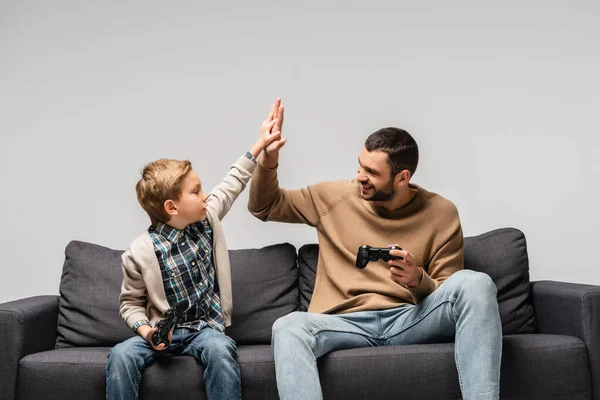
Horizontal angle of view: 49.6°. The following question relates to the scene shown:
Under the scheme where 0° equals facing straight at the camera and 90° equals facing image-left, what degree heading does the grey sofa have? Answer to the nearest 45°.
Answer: approximately 0°
